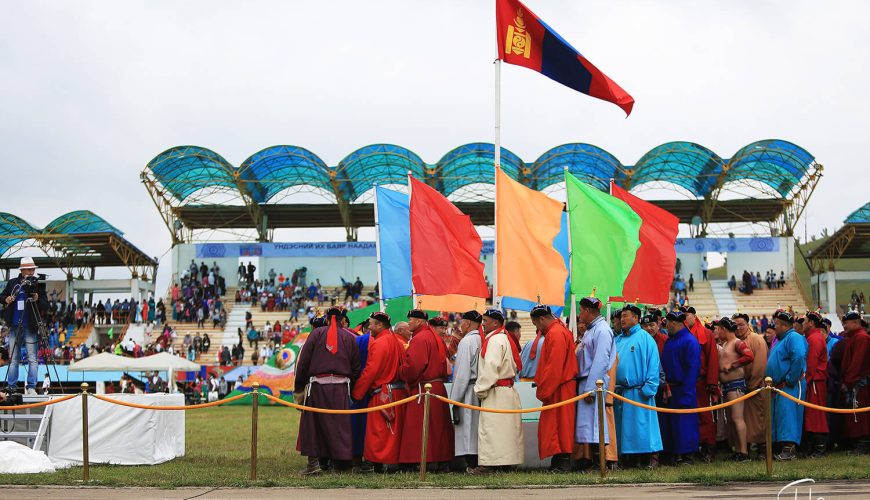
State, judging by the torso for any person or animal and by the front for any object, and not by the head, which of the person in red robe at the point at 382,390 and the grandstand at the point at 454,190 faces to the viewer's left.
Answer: the person in red robe

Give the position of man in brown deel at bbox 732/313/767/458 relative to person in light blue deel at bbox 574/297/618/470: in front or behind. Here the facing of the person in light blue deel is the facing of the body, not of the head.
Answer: behind

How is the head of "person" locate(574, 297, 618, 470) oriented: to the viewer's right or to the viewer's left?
to the viewer's left

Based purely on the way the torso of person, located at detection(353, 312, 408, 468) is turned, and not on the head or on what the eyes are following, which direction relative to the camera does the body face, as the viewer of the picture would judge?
to the viewer's left

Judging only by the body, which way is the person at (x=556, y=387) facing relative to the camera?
to the viewer's left

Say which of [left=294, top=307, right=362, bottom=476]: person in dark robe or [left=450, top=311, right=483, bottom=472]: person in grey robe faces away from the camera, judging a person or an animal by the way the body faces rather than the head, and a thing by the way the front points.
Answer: [left=294, top=307, right=362, bottom=476]: person in dark robe

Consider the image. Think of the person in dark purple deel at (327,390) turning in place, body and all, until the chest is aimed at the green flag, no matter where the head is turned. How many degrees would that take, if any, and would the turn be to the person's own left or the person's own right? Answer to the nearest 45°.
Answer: approximately 90° to the person's own right

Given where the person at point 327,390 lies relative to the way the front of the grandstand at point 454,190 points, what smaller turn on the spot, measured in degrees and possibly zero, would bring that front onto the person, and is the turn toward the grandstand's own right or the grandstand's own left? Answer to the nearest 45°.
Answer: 0° — it already faces them

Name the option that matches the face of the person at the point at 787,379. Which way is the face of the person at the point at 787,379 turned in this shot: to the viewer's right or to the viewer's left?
to the viewer's left
